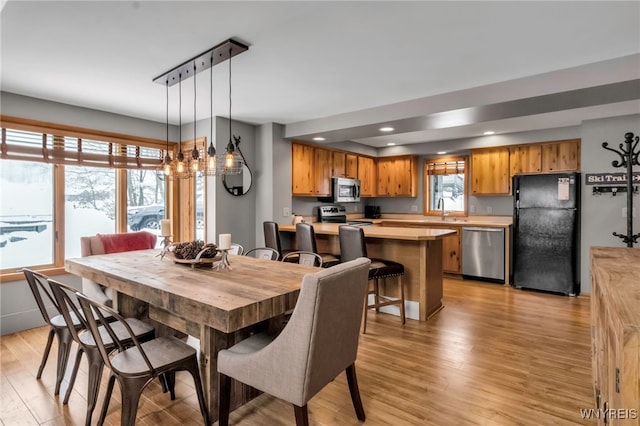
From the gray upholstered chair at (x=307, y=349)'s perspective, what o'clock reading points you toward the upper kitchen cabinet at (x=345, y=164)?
The upper kitchen cabinet is roughly at 2 o'clock from the gray upholstered chair.

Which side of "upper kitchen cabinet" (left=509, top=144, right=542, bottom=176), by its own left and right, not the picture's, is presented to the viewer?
front

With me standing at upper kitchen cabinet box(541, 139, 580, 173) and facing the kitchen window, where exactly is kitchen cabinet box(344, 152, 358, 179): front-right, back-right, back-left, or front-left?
front-left

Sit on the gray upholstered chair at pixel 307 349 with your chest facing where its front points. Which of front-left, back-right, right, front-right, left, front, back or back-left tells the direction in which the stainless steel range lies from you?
front-right

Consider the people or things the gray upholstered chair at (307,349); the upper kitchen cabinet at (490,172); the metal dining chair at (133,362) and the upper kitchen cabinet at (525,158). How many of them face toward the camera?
2

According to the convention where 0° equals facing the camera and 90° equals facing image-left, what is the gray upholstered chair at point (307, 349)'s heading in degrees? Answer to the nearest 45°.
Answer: approximately 135°

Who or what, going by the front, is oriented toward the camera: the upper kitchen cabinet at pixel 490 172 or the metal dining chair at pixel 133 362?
the upper kitchen cabinet

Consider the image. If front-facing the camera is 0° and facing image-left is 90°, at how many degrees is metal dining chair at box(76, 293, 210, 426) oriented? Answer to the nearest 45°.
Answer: approximately 225°

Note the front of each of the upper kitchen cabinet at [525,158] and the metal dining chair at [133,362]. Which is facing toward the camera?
the upper kitchen cabinet

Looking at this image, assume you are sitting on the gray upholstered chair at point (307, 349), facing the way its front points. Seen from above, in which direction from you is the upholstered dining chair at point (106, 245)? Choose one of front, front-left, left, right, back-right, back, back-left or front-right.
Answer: front

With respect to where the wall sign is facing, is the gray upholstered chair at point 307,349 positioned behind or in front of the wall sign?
in front

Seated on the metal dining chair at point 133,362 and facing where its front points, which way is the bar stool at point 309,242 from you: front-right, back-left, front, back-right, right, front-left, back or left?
front

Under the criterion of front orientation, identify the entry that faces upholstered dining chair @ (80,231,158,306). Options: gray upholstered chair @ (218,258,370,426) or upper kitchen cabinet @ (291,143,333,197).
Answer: the gray upholstered chair

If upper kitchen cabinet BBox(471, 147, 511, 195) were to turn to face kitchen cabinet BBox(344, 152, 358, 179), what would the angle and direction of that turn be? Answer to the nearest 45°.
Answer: approximately 90° to its right

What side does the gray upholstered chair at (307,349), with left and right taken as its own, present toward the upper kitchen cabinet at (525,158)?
right

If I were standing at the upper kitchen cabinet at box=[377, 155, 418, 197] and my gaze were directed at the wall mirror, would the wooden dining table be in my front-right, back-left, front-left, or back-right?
front-left

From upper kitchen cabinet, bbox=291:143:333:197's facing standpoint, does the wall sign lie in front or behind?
in front

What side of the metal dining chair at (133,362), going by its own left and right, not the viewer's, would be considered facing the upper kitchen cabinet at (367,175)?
front
